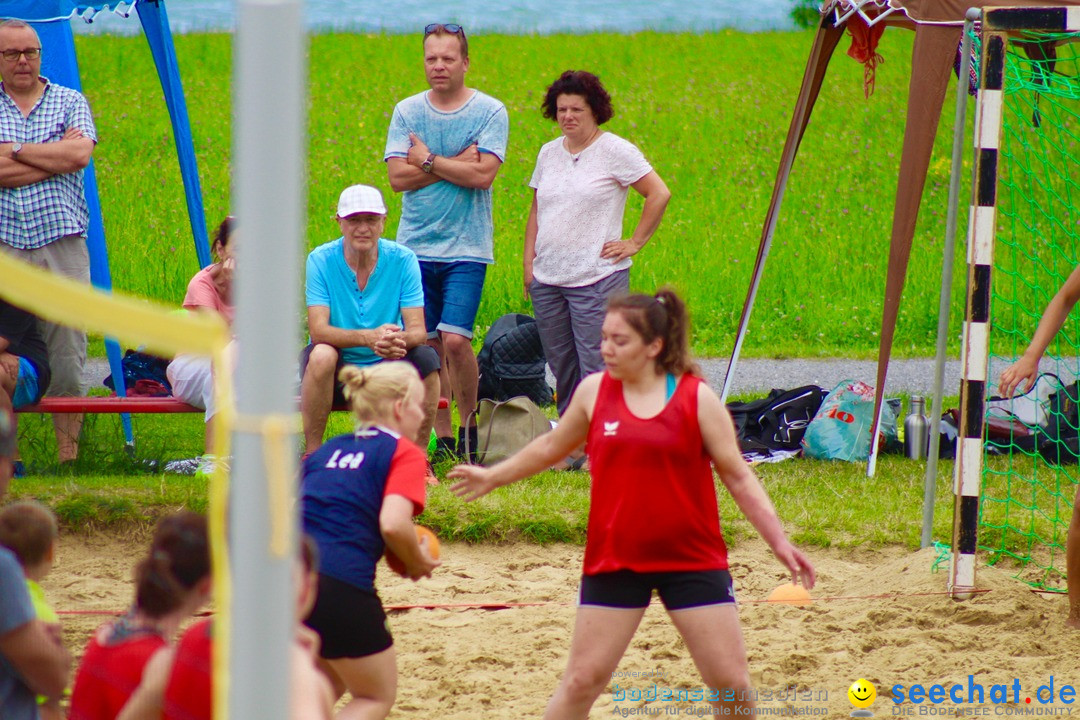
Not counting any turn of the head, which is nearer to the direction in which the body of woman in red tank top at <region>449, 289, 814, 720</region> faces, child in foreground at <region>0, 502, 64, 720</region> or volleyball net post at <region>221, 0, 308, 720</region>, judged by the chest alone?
the volleyball net post

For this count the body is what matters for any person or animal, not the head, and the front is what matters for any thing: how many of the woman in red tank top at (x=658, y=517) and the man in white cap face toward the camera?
2

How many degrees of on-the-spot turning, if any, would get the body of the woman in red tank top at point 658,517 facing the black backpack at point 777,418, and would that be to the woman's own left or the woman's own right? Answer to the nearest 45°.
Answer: approximately 180°

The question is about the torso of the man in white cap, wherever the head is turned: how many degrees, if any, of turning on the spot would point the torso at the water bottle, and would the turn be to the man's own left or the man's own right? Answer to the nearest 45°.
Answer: approximately 90° to the man's own left

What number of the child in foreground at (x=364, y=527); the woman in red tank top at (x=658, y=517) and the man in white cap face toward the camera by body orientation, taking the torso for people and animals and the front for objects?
2

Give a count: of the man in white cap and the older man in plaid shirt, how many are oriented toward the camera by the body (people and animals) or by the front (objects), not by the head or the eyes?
2

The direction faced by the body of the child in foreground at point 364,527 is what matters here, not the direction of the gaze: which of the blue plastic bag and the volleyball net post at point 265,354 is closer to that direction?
the blue plastic bag

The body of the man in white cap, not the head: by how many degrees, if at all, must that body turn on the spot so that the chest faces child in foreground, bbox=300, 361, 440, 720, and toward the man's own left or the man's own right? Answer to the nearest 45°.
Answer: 0° — they already face them

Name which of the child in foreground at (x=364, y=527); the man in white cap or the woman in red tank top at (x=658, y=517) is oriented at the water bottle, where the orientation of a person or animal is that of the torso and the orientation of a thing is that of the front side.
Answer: the child in foreground

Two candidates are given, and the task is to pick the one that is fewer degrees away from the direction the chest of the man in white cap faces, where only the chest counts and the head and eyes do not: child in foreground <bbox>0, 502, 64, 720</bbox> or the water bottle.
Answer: the child in foreground

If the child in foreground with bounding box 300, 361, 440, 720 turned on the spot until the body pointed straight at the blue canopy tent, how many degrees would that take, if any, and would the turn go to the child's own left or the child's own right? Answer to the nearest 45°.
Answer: approximately 45° to the child's own left

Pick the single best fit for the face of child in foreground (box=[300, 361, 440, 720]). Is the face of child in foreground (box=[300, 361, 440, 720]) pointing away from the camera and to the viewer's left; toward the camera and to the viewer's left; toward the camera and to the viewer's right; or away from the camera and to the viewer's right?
away from the camera and to the viewer's right

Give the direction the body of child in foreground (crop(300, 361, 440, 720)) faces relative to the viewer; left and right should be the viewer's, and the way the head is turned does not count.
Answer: facing away from the viewer and to the right of the viewer
